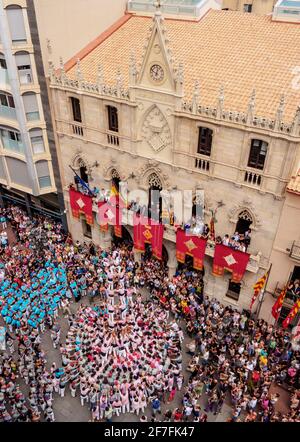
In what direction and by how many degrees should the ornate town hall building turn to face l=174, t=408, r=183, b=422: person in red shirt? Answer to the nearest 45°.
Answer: approximately 45° to its left

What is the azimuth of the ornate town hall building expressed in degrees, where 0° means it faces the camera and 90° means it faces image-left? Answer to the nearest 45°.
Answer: approximately 45°

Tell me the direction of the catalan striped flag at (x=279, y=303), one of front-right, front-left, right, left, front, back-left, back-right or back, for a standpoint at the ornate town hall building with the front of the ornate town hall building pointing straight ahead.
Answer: left
